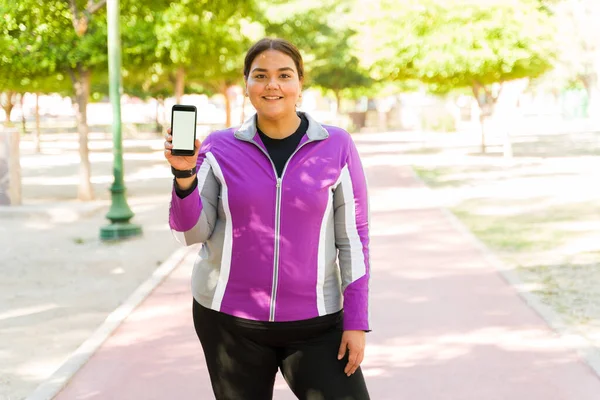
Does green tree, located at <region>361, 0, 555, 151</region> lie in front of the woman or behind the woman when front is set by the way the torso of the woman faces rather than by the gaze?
behind

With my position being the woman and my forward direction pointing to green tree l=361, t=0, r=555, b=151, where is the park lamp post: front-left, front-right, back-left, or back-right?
front-left

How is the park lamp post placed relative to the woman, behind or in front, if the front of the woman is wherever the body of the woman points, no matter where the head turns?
behind

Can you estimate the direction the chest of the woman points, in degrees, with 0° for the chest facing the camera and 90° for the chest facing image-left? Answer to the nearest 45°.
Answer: approximately 0°

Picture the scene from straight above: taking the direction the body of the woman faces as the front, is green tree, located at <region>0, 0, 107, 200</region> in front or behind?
behind

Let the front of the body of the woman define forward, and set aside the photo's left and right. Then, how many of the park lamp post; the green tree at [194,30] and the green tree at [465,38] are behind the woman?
3

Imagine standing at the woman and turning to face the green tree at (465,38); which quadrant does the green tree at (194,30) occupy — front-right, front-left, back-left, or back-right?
front-left

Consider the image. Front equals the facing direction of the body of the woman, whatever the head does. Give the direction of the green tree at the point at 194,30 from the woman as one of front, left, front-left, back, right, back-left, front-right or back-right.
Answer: back
